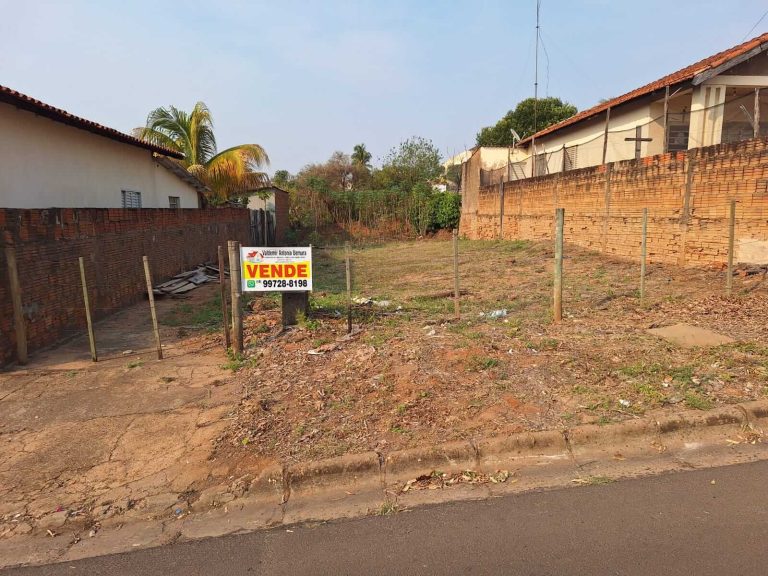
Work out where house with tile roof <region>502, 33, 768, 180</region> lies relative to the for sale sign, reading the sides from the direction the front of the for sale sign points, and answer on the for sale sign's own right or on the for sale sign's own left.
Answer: on the for sale sign's own left

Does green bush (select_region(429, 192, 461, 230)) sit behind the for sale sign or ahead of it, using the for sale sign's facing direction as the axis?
behind

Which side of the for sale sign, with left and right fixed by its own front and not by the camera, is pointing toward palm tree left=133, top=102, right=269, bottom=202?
back

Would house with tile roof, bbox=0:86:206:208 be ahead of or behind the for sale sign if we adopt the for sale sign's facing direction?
behind

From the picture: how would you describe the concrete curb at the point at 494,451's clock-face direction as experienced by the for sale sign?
The concrete curb is roughly at 11 o'clock from the for sale sign.

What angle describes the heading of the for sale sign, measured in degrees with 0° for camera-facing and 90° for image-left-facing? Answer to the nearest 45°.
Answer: approximately 0°

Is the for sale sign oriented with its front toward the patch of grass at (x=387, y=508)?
yes

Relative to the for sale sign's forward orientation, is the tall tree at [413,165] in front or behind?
behind

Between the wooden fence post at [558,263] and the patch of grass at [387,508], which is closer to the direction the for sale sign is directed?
the patch of grass
